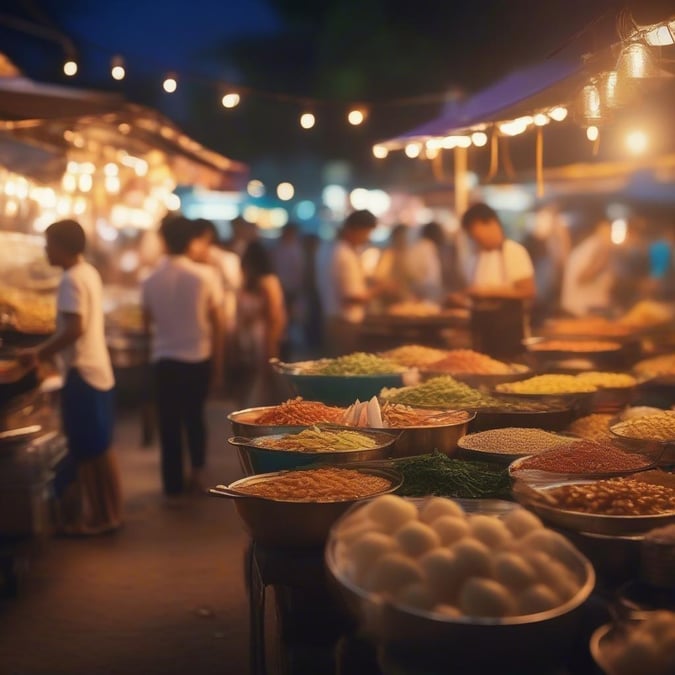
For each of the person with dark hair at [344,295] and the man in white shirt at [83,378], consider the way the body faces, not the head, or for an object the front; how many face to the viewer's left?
1

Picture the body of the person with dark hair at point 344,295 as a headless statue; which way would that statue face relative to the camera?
to the viewer's right

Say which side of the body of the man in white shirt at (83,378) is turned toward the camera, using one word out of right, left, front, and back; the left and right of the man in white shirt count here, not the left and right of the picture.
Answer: left

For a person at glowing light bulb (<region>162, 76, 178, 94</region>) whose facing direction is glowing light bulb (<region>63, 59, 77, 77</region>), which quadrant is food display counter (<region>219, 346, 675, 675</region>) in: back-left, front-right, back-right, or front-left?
back-left

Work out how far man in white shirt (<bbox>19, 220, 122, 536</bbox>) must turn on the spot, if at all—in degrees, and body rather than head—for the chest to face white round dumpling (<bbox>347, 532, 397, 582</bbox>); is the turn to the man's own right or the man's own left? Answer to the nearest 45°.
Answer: approximately 90° to the man's own left

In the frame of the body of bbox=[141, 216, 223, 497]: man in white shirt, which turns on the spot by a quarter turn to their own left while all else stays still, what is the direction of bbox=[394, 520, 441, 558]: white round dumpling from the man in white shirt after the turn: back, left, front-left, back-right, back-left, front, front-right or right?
left

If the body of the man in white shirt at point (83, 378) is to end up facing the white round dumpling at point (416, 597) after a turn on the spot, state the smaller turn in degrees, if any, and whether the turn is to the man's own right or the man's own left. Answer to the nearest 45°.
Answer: approximately 90° to the man's own left

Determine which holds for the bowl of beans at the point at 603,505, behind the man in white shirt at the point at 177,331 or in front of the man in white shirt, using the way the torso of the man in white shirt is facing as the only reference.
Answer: behind

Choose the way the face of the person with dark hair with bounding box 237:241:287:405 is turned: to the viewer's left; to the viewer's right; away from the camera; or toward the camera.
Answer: away from the camera

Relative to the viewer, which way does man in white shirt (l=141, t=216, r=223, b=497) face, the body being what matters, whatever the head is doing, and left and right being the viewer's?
facing away from the viewer

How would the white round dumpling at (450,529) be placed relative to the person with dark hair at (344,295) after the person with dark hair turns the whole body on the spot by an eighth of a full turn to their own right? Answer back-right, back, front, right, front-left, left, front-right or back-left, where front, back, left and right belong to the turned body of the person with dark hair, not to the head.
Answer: front-right

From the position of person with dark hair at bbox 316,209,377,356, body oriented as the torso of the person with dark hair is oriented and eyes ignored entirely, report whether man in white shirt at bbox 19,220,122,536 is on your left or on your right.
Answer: on your right
